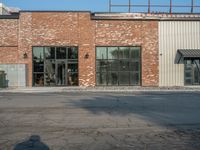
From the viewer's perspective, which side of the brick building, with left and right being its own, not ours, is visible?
front

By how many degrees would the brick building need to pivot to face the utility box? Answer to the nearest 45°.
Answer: approximately 90° to its right
